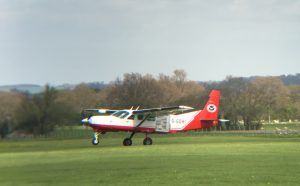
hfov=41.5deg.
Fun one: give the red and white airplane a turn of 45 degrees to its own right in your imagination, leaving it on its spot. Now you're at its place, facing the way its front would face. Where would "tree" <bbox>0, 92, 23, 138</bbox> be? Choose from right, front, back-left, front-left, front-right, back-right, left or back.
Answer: front

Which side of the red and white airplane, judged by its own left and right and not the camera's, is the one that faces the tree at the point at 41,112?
right

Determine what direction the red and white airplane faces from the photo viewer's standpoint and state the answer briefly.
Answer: facing the viewer and to the left of the viewer
